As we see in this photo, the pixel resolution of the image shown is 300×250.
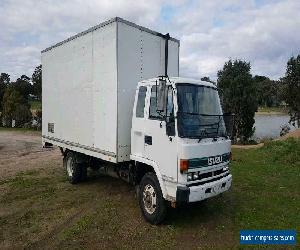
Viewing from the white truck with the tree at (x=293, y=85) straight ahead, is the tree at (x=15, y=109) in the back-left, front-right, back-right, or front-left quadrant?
front-left

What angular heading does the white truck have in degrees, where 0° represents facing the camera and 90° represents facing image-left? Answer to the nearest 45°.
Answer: approximately 315°

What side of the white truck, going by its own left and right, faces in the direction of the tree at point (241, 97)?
left

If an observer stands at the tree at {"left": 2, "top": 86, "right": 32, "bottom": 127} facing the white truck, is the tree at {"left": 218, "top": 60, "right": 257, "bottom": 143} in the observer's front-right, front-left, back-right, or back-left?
front-left

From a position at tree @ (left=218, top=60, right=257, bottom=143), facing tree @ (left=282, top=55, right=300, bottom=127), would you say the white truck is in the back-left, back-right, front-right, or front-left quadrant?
back-right

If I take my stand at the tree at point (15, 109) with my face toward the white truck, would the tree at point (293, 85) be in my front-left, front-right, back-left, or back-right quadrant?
front-left

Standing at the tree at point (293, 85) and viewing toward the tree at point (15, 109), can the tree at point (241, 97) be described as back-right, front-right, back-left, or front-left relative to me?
front-left

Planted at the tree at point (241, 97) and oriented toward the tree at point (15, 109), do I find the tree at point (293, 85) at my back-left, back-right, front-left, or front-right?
back-right

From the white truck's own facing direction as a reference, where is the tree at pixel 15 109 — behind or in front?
behind

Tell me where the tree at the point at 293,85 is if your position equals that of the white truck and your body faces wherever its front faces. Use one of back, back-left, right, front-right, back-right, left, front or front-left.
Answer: left
